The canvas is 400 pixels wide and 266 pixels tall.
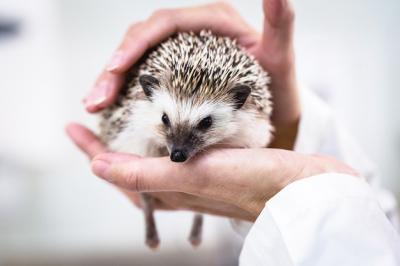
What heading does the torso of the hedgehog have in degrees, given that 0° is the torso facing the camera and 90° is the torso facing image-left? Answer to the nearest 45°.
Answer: approximately 0°
